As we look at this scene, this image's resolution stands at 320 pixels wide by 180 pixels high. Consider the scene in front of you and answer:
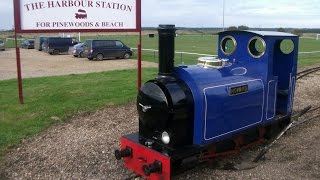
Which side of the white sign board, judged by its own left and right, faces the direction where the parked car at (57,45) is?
back

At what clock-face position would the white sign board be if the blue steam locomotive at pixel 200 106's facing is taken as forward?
The white sign board is roughly at 3 o'clock from the blue steam locomotive.

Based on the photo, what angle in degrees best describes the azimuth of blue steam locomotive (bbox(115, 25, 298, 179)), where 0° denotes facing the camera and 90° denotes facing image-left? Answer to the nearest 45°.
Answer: approximately 45°

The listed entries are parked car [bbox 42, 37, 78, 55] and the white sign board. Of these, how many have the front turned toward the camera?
1

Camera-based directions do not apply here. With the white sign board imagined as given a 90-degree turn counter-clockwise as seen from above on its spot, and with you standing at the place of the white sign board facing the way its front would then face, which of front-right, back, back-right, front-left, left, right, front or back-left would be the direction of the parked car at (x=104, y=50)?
left

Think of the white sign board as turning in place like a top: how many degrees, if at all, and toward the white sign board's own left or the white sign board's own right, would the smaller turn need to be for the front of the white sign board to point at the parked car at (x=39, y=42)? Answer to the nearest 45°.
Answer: approximately 180°

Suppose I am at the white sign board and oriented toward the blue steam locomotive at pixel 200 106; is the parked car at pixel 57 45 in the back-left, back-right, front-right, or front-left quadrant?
back-left

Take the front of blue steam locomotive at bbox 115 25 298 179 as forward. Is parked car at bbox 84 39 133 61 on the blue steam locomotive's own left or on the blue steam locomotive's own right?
on the blue steam locomotive's own right

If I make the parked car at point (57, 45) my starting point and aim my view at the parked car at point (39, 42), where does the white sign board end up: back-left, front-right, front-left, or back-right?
back-left
